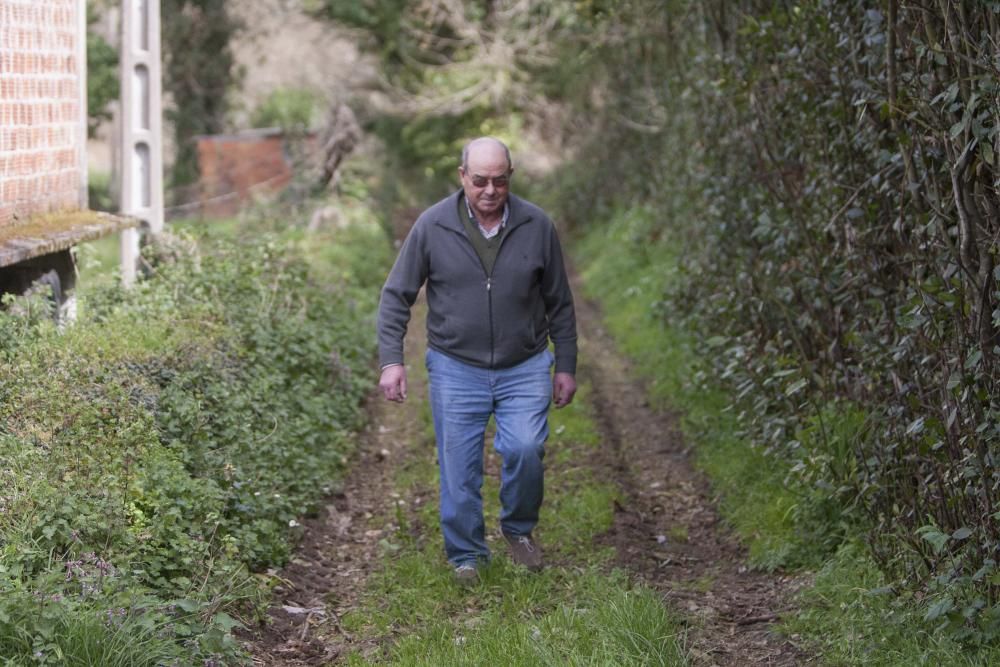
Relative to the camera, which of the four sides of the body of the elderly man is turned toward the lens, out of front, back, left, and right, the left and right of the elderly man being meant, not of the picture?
front

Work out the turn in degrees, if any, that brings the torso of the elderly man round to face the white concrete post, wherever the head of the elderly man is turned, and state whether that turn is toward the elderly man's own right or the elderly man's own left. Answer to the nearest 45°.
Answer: approximately 135° to the elderly man's own right
